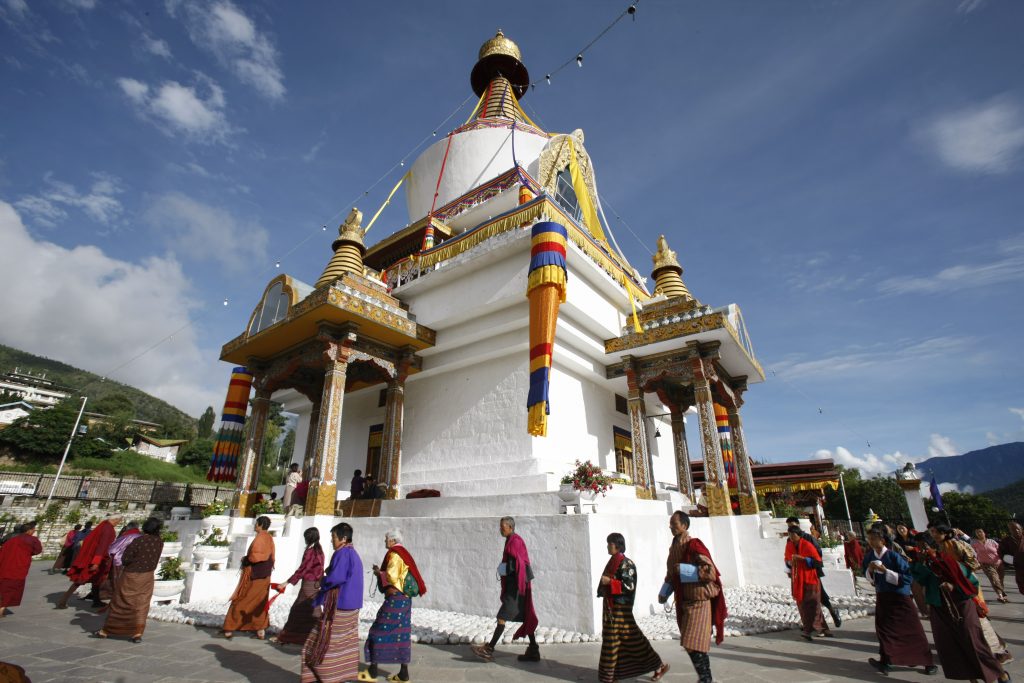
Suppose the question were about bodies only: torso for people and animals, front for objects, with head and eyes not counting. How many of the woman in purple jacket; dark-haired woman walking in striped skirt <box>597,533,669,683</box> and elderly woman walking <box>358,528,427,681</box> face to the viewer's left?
3

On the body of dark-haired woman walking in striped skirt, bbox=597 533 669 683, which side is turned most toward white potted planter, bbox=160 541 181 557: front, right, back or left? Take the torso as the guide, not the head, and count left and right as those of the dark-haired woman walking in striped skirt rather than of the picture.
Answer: front

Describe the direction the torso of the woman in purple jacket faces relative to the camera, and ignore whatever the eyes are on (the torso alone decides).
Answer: to the viewer's left

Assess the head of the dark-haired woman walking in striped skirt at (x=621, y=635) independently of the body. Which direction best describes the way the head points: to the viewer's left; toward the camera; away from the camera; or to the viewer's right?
to the viewer's left

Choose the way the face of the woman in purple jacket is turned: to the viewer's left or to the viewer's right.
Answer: to the viewer's left

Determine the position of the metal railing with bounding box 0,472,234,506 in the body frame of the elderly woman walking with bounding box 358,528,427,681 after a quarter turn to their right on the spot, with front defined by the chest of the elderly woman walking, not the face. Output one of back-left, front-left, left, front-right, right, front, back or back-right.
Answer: front-left

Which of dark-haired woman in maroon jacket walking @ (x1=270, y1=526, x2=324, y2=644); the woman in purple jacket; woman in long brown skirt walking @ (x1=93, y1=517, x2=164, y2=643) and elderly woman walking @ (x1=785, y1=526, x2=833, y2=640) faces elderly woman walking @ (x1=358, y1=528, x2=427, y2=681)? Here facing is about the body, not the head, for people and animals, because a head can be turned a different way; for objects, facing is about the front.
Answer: elderly woman walking @ (x1=785, y1=526, x2=833, y2=640)

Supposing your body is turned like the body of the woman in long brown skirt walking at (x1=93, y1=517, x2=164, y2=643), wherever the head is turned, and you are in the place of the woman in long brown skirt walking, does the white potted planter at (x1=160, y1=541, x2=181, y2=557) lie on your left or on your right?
on your right

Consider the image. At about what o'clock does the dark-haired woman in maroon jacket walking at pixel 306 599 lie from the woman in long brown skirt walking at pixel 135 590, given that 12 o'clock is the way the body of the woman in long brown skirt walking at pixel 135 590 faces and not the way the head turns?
the dark-haired woman in maroon jacket walking at pixel 306 599 is roughly at 6 o'clock from the woman in long brown skirt walking at pixel 135 590.

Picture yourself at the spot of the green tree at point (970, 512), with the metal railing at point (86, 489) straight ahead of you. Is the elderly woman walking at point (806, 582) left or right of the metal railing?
left

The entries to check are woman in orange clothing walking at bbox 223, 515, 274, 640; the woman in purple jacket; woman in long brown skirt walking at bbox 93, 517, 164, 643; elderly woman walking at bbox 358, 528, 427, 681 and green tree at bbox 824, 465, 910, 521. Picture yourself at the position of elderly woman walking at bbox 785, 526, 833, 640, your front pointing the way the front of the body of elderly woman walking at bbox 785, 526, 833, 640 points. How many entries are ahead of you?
4

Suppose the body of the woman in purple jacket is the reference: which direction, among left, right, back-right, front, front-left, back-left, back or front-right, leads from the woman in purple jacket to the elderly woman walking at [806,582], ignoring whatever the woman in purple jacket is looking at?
back

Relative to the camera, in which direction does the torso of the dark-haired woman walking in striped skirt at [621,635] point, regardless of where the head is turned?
to the viewer's left

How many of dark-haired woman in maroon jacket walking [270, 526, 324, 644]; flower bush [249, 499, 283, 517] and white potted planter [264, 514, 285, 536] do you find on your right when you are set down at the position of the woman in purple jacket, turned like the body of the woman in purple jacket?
3

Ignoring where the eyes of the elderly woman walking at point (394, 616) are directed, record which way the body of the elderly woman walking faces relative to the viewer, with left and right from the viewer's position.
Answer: facing to the left of the viewer

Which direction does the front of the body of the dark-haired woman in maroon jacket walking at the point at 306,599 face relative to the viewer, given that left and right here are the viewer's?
facing to the left of the viewer

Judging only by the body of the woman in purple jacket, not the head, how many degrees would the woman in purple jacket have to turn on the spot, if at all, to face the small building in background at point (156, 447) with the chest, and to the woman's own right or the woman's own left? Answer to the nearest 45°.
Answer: approximately 90° to the woman's own right

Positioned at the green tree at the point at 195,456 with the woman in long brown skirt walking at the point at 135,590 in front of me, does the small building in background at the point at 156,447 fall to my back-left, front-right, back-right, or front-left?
back-right

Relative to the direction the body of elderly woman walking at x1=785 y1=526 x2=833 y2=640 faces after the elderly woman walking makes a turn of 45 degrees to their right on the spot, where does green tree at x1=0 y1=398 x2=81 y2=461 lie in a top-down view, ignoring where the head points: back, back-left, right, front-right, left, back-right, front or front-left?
front

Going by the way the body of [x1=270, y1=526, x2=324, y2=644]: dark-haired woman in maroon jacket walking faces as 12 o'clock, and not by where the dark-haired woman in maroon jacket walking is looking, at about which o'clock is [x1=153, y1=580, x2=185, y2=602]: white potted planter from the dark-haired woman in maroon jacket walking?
The white potted planter is roughly at 2 o'clock from the dark-haired woman in maroon jacket walking.

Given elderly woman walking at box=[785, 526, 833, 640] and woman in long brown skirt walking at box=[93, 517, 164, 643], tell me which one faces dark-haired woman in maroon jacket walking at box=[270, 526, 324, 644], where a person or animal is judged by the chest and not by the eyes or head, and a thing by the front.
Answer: elderly woman walking at box=[785, 526, 833, 640]
